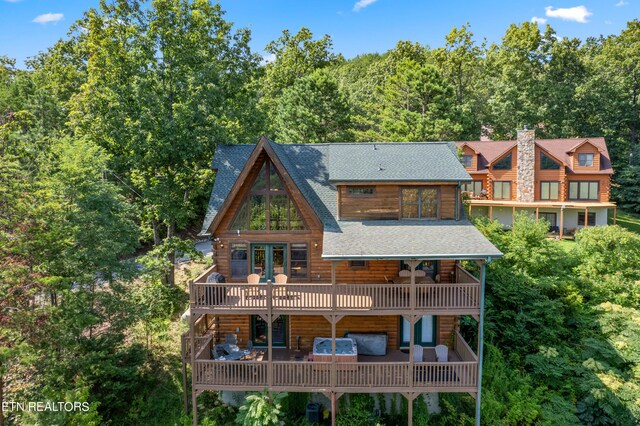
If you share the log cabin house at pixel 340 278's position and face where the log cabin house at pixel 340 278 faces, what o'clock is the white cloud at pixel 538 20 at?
The white cloud is roughly at 7 o'clock from the log cabin house.

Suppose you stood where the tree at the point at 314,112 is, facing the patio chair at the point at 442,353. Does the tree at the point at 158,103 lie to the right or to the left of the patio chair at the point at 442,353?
right

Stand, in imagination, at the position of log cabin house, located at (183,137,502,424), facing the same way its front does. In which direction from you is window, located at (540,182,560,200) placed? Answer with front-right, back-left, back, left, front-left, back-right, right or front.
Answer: back-left

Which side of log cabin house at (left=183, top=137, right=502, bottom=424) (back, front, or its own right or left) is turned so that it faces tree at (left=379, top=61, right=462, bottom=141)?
back

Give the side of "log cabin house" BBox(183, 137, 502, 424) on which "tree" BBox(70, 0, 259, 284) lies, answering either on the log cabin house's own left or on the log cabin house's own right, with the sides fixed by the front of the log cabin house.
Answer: on the log cabin house's own right

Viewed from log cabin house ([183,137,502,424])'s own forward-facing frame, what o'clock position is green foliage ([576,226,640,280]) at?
The green foliage is roughly at 8 o'clock from the log cabin house.

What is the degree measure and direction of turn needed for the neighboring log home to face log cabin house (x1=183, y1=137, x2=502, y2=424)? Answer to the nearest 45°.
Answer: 0° — it already faces it

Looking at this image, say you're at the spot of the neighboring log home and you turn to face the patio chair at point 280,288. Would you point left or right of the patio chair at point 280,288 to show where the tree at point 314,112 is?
right

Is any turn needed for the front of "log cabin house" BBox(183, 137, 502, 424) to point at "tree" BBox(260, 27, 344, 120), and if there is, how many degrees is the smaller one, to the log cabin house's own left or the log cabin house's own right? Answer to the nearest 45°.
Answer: approximately 180°

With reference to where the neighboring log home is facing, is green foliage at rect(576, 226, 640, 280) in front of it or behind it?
in front

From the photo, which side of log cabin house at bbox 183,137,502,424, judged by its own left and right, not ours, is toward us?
front

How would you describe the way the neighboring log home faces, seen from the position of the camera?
facing the viewer

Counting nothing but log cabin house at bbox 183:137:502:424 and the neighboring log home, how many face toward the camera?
2

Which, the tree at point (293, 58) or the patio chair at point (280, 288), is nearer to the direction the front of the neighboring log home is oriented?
the patio chair

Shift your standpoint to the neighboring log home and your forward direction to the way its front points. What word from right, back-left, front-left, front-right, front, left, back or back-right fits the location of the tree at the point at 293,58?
right
